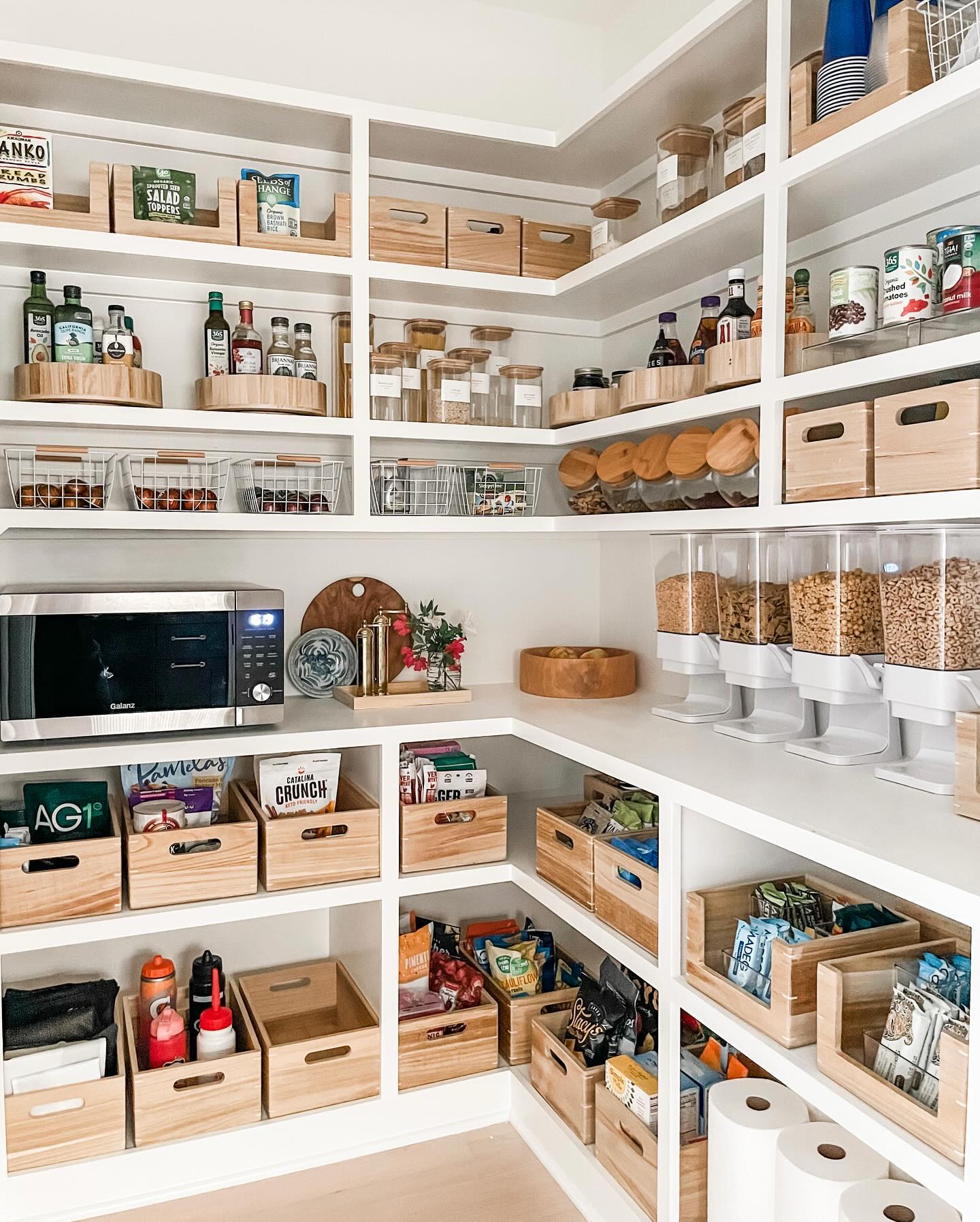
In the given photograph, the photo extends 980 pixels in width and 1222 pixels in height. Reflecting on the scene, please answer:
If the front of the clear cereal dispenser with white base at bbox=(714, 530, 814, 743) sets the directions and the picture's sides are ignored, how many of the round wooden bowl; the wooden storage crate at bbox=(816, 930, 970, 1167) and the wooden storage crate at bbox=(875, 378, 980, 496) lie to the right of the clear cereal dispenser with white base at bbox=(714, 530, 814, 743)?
1

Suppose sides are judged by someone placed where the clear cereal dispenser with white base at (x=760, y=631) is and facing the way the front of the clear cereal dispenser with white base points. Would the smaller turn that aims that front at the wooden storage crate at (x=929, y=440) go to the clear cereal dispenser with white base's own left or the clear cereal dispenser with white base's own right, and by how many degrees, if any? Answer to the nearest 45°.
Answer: approximately 90° to the clear cereal dispenser with white base's own left

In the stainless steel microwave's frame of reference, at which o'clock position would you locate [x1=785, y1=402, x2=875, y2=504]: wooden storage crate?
The wooden storage crate is roughly at 10 o'clock from the stainless steel microwave.

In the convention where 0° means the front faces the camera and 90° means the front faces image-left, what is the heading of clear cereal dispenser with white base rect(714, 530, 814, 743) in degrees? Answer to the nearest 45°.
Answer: approximately 45°

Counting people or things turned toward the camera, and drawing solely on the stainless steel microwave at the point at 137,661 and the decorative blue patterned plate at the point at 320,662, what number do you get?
2

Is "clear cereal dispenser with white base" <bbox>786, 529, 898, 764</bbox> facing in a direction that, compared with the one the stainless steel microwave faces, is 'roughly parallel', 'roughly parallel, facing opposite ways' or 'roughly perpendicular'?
roughly perpendicular

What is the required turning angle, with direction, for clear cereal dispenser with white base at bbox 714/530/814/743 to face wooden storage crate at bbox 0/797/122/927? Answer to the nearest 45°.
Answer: approximately 45° to its right

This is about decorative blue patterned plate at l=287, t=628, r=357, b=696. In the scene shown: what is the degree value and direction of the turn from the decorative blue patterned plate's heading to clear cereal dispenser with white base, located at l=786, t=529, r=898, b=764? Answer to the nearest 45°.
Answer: approximately 45° to its left

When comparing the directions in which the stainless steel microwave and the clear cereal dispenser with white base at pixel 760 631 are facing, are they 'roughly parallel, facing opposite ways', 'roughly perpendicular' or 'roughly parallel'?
roughly perpendicular
